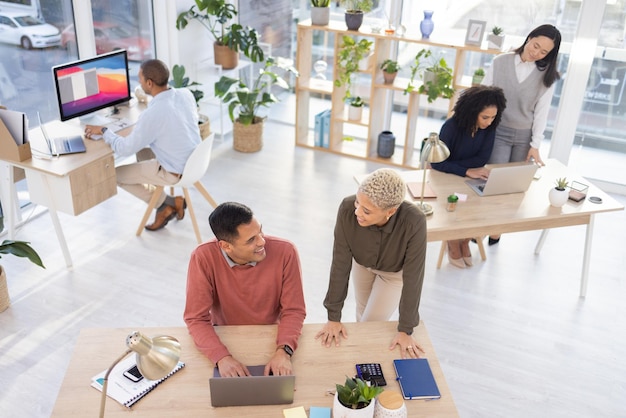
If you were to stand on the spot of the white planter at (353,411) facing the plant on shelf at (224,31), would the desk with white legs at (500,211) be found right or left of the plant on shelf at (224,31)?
right

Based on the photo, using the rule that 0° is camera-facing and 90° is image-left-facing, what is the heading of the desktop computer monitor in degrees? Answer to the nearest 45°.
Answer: approximately 315°

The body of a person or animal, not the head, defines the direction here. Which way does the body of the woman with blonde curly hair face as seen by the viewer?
toward the camera

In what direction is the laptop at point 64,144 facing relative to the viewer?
to the viewer's right

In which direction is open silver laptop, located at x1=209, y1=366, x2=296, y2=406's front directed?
away from the camera

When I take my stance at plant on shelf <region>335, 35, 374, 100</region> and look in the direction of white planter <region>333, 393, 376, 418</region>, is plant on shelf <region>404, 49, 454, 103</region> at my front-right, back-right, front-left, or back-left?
front-left

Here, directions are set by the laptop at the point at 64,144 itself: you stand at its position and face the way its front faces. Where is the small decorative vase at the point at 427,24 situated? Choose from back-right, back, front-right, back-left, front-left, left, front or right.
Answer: front

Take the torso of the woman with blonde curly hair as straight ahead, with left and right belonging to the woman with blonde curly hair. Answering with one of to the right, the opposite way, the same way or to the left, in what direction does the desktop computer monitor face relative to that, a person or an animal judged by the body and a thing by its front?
to the left

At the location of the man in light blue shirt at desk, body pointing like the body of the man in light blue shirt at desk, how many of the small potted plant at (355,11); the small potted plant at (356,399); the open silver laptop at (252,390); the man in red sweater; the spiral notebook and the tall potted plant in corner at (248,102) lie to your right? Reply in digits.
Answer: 2

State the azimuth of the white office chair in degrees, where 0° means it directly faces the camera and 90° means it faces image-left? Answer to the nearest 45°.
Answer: approximately 135°

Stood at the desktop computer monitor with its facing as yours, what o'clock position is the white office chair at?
The white office chair is roughly at 12 o'clock from the desktop computer monitor.

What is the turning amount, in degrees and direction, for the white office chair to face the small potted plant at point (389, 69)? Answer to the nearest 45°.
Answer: approximately 90° to its right

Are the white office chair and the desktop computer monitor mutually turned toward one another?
yes

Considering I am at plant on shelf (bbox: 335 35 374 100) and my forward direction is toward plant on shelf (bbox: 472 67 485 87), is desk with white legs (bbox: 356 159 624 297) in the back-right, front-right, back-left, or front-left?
front-right

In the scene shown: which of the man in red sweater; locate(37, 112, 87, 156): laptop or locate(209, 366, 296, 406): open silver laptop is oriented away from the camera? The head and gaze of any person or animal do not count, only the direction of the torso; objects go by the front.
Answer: the open silver laptop

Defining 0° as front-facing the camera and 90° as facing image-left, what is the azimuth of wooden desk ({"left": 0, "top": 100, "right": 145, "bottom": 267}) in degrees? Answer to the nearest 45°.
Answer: approximately 315°

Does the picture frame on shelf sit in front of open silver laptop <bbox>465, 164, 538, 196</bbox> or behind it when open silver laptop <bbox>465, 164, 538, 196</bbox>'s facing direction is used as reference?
in front

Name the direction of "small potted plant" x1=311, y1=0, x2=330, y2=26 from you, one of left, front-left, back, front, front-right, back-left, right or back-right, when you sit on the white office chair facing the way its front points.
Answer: right

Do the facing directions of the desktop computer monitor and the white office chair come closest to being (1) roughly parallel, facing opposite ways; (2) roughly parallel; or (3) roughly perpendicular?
roughly parallel, facing opposite ways

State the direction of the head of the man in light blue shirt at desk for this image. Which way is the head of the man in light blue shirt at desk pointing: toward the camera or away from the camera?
away from the camera
